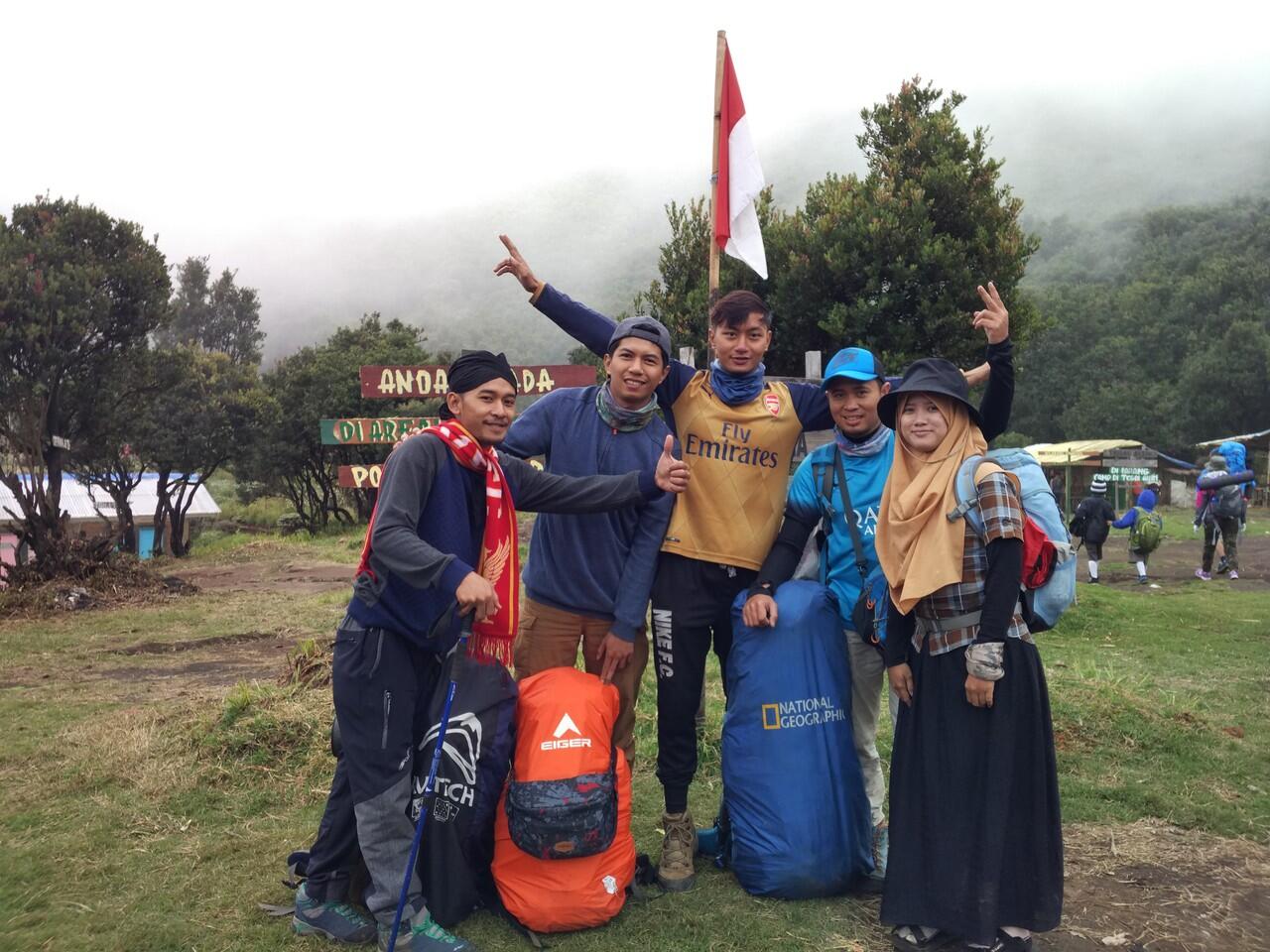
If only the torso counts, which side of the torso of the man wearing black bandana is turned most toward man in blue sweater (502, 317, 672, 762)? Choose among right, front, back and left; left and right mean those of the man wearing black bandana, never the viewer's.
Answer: left

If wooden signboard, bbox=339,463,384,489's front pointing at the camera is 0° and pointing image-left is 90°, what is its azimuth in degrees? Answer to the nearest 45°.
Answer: approximately 0°

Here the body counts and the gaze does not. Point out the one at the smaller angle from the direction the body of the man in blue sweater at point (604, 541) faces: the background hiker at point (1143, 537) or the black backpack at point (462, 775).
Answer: the black backpack

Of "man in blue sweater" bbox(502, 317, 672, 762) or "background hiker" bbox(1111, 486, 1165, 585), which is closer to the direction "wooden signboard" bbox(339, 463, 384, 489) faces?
the man in blue sweater

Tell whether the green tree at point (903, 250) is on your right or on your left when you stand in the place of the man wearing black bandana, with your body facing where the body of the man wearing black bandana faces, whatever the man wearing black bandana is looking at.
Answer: on your left

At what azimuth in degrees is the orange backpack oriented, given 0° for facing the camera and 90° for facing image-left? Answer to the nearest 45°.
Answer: approximately 0°
